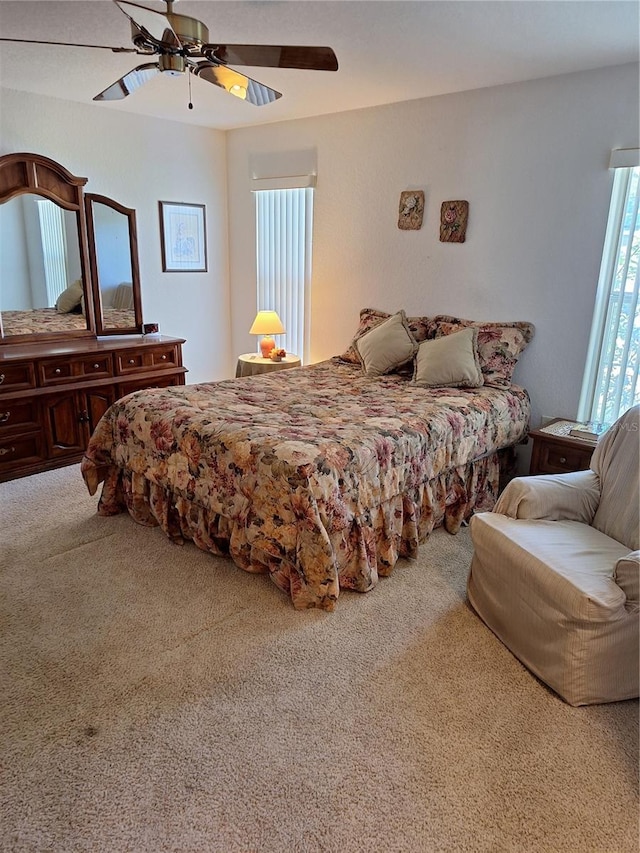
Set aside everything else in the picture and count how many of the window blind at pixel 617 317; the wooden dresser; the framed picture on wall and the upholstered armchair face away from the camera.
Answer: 0

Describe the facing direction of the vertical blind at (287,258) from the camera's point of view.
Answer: facing the viewer and to the left of the viewer

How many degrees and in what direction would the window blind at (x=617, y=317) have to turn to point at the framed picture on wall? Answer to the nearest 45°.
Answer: approximately 45° to its right

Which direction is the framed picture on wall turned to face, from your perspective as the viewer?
facing the viewer and to the right of the viewer

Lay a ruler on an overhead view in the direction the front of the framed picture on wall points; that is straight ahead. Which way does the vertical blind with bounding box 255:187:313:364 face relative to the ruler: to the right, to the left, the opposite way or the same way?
to the right

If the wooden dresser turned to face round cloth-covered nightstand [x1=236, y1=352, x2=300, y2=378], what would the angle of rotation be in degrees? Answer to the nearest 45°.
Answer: approximately 45° to its left

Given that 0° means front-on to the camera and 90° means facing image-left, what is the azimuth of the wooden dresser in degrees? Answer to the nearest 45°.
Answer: approximately 315°

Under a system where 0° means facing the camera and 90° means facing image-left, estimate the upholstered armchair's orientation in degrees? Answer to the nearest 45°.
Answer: approximately 45°

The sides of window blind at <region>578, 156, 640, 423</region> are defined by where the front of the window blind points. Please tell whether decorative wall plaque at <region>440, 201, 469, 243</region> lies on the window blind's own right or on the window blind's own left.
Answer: on the window blind's own right

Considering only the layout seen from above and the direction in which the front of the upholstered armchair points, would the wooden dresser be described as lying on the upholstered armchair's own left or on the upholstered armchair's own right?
on the upholstered armchair's own right

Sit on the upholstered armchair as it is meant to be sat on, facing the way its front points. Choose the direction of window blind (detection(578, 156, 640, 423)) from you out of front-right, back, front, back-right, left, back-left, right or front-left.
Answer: back-right

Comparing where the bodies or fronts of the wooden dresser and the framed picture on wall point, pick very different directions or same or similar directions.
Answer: same or similar directions

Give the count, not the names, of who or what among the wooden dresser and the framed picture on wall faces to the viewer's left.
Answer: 0

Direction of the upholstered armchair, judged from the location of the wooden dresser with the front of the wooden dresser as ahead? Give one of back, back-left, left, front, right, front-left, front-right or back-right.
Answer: front

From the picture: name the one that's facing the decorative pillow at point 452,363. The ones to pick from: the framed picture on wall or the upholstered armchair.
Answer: the framed picture on wall

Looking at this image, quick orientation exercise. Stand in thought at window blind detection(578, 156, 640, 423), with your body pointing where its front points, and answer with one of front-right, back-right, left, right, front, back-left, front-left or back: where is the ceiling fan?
front

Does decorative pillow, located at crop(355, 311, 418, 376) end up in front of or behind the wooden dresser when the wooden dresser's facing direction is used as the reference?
in front

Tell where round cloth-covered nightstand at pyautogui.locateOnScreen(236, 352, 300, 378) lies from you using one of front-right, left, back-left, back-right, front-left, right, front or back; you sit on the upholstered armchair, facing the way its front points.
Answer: right
